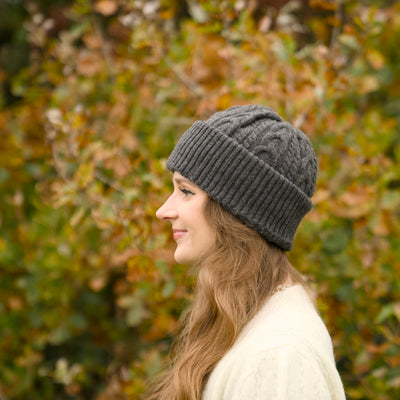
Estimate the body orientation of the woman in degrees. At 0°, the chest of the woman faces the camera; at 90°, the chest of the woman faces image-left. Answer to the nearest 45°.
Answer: approximately 90°

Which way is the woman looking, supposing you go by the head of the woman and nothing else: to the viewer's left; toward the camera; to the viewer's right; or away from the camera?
to the viewer's left
